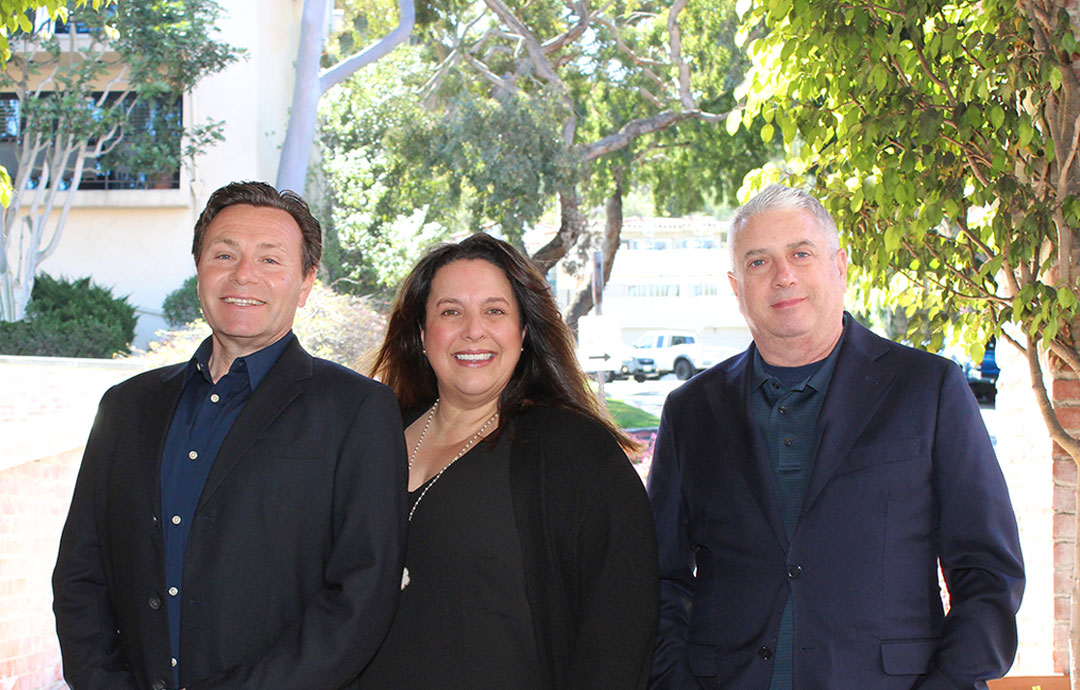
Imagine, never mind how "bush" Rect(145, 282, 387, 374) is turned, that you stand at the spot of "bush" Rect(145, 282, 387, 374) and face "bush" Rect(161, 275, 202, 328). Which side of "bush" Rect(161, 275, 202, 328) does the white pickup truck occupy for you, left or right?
right

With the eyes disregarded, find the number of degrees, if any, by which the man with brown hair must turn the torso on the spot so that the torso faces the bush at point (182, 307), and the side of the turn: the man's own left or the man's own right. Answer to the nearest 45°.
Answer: approximately 135° to the man's own right

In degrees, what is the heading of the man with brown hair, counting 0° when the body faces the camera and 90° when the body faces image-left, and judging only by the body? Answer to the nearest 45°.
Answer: approximately 45°

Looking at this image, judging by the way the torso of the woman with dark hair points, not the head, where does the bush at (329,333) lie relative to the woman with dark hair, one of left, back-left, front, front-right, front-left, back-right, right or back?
back-right

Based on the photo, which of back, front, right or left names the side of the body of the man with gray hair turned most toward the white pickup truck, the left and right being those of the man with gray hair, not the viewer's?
back

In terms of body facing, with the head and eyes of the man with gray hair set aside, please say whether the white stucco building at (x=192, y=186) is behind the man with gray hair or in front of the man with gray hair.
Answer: behind

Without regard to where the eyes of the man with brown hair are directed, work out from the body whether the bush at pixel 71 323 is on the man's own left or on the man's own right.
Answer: on the man's own right

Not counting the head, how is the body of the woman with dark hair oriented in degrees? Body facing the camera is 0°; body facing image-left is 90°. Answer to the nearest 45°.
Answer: approximately 45°

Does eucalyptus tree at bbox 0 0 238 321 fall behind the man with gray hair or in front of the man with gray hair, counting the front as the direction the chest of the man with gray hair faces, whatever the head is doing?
behind
